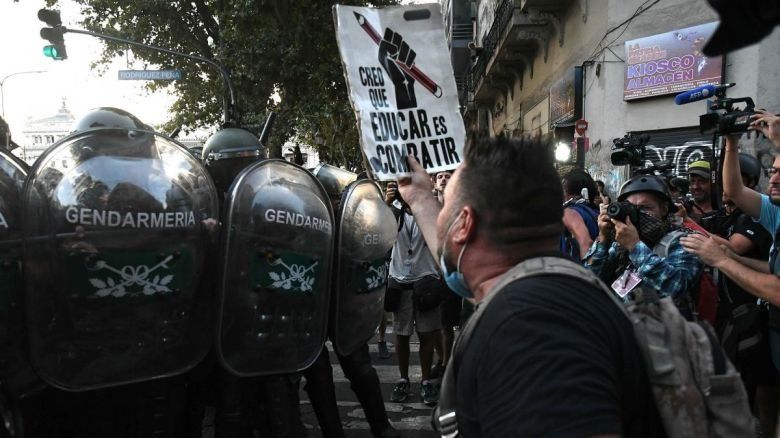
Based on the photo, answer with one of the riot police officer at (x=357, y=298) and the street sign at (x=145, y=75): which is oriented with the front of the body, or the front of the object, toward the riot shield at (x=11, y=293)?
the street sign

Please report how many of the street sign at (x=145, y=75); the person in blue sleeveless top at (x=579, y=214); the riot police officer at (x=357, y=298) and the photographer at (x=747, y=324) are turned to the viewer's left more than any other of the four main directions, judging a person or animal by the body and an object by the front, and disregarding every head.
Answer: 2

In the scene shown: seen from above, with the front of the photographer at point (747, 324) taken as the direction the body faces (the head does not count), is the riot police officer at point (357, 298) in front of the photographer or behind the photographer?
in front

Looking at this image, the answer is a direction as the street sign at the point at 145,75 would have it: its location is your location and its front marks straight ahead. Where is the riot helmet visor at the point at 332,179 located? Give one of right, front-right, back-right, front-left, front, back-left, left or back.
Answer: front

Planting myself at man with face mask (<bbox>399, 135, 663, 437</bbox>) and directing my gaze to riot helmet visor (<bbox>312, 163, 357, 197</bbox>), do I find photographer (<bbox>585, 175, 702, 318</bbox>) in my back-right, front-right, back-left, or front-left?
front-right

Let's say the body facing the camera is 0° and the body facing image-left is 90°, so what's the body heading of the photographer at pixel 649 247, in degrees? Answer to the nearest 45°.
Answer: approximately 45°

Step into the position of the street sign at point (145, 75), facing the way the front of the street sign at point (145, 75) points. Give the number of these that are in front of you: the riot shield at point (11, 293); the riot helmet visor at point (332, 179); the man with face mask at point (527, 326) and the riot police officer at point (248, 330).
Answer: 4

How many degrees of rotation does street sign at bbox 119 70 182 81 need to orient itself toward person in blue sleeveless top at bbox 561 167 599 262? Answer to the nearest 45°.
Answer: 0° — it already faces them

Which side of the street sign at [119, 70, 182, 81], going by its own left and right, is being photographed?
front

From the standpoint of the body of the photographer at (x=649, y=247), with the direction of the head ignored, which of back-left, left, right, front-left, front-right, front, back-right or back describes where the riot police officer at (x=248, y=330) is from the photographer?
front

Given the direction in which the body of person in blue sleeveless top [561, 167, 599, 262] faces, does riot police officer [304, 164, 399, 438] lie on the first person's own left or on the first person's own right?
on the first person's own left

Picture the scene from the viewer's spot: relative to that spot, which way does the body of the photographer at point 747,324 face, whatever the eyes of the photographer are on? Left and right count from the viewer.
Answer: facing to the left of the viewer

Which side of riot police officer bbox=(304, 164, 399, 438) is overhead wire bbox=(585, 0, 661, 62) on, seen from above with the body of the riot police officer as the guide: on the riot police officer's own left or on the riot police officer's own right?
on the riot police officer's own left

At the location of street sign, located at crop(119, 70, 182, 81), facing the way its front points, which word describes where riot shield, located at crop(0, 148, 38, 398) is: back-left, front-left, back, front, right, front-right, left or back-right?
front

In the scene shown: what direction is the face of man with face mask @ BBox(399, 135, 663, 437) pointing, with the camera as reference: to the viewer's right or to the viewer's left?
to the viewer's left

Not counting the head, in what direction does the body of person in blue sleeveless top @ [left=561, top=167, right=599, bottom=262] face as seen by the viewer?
to the viewer's left

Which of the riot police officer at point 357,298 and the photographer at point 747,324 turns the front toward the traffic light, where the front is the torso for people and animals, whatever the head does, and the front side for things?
the photographer

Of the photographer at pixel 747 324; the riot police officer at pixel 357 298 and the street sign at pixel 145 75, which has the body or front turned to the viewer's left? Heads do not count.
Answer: the photographer

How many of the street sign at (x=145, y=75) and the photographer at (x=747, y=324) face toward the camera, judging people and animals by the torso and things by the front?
1
